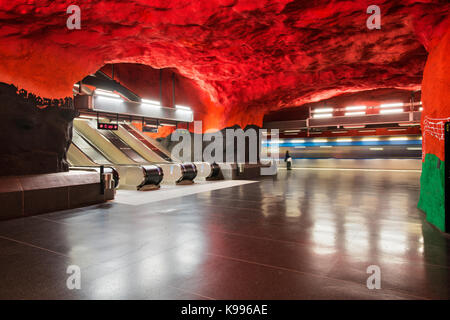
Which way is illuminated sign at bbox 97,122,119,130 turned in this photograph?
toward the camera

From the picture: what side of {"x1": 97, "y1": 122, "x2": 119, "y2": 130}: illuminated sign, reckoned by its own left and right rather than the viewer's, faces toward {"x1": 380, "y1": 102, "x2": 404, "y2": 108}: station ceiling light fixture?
left

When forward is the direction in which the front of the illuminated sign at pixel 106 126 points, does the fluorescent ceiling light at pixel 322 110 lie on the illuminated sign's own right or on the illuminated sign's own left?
on the illuminated sign's own left
